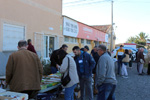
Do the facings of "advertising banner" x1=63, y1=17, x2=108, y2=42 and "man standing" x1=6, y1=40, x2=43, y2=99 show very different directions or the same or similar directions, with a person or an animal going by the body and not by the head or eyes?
very different directions

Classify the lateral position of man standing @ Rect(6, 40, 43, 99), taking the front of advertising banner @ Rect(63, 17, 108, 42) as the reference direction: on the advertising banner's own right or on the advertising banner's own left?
on the advertising banner's own right

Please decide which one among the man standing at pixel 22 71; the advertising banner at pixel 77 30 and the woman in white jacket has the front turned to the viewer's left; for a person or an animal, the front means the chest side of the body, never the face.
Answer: the woman in white jacket

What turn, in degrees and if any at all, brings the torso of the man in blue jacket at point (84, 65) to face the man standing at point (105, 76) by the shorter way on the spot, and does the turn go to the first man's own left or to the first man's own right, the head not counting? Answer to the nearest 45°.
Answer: approximately 45° to the first man's own left

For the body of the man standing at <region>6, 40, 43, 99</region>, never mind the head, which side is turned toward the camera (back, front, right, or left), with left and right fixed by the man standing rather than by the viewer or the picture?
back

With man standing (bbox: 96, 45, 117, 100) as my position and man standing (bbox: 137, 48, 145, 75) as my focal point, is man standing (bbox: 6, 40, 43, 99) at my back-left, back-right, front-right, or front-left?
back-left

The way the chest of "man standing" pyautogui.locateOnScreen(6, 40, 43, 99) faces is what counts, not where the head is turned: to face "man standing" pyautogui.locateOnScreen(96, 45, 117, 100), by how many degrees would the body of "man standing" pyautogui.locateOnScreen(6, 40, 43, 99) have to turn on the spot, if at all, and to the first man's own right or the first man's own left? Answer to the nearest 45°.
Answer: approximately 90° to the first man's own right

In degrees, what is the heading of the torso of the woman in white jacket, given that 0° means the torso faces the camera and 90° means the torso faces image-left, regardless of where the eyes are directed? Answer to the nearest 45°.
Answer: approximately 90°

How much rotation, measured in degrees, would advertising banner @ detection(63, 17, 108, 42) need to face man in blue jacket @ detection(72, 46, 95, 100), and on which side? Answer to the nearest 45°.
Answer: approximately 45° to its right

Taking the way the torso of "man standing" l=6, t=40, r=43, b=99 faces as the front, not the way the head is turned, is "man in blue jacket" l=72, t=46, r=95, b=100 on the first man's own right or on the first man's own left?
on the first man's own right
